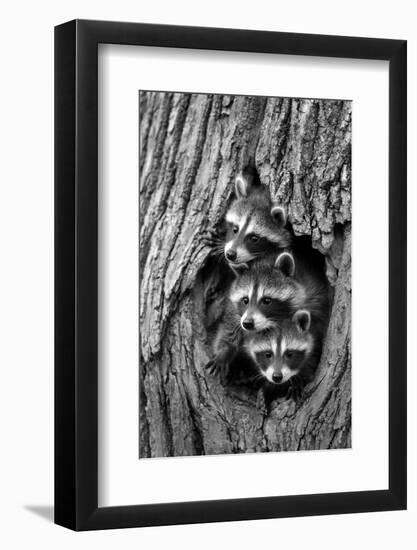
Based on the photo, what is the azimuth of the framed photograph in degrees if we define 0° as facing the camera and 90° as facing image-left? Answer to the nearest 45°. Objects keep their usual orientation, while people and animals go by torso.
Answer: approximately 315°
